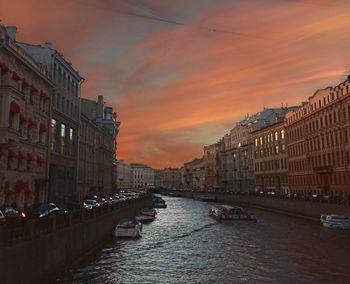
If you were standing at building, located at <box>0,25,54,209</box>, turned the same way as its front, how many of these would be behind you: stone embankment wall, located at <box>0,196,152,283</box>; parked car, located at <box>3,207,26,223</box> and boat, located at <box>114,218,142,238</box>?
0

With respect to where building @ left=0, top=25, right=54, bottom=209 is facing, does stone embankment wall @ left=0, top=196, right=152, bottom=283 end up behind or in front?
in front

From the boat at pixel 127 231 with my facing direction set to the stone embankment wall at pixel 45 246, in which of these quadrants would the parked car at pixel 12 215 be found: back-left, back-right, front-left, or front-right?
front-right

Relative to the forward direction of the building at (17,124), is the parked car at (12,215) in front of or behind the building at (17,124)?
in front

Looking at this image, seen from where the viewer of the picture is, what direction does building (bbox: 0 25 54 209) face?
facing the viewer and to the right of the viewer

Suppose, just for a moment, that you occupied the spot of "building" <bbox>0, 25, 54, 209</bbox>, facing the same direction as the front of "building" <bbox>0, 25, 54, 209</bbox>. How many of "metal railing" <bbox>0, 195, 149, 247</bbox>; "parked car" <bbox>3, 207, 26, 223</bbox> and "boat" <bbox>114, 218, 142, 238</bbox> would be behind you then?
0

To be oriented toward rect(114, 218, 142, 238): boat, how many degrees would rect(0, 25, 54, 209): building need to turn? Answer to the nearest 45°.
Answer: approximately 45° to its left
